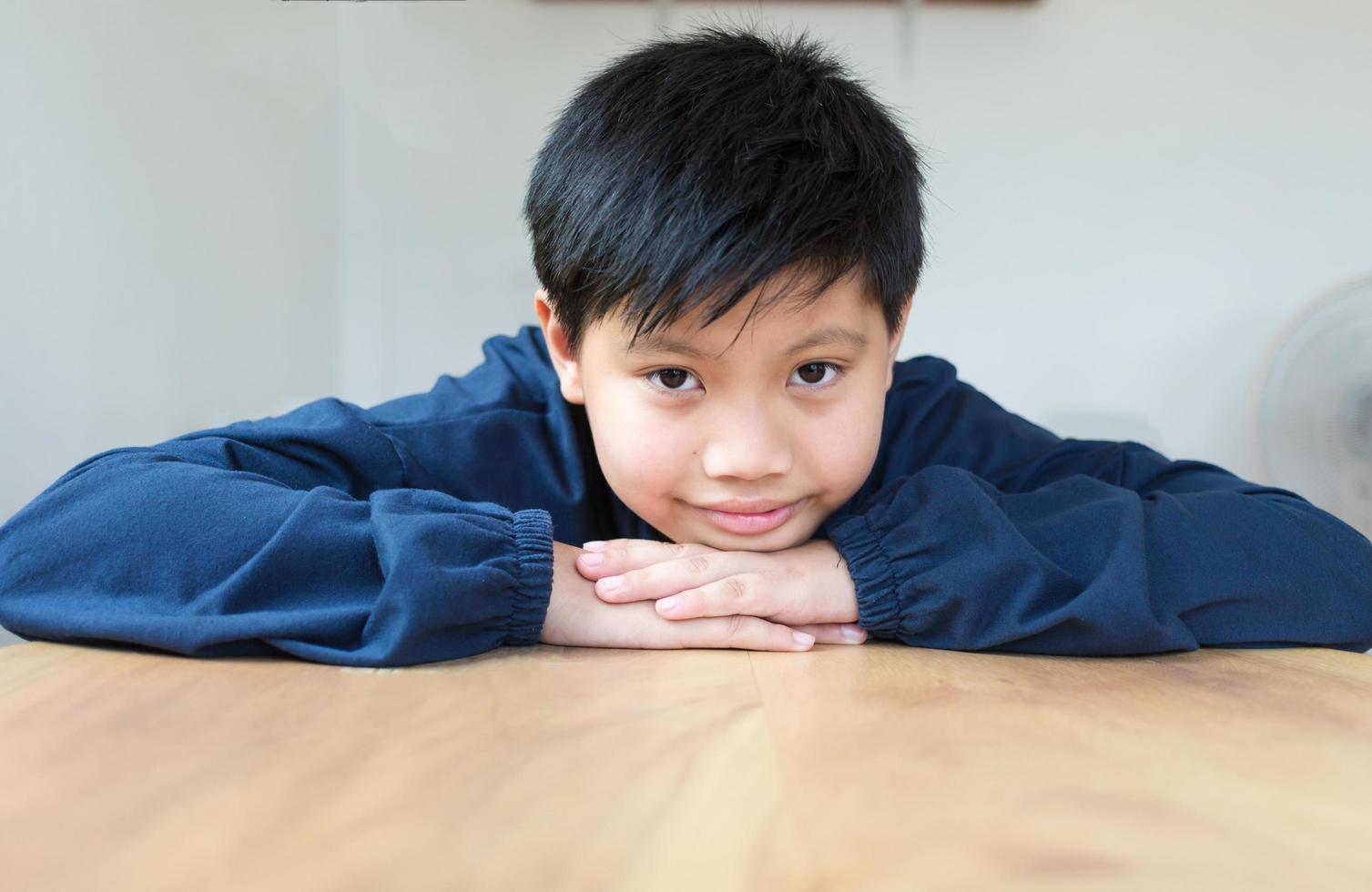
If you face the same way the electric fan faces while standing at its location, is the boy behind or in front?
in front

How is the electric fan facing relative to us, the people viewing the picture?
facing the viewer

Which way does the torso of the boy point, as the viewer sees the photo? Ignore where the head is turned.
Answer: toward the camera

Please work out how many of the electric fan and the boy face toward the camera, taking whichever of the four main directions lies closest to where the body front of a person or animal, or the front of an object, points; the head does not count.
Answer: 2

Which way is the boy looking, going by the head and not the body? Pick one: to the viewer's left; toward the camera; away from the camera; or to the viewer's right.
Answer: toward the camera

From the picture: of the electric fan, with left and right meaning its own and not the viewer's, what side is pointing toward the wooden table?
front

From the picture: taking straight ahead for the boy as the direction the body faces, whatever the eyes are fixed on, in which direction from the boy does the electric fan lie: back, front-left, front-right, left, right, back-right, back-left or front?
back-left
